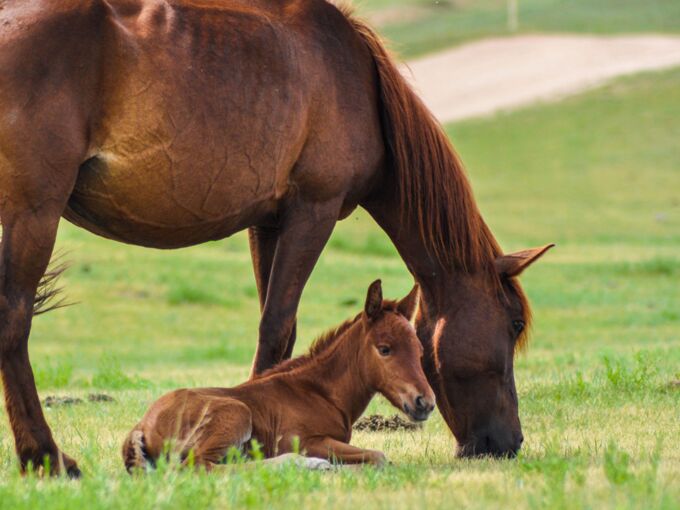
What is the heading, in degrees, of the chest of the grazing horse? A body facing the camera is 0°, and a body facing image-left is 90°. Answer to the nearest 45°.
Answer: approximately 270°

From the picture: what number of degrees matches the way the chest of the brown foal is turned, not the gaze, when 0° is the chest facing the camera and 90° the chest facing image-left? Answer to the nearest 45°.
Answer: approximately 270°
